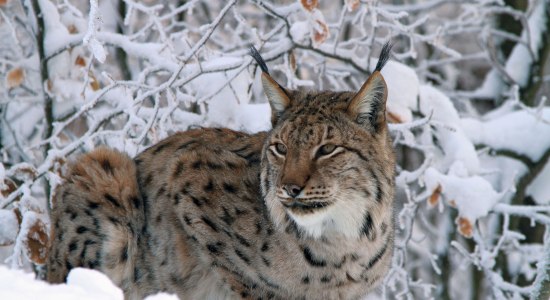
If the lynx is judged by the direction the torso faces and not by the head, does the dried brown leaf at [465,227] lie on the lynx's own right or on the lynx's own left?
on the lynx's own left

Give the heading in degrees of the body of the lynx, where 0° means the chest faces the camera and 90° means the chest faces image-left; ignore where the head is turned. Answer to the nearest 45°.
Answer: approximately 315°

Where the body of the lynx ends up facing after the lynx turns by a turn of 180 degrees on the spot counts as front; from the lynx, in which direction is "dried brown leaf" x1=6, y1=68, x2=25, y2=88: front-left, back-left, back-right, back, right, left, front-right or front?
front

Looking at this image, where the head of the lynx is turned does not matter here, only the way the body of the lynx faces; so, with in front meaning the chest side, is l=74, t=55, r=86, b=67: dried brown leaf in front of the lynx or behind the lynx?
behind

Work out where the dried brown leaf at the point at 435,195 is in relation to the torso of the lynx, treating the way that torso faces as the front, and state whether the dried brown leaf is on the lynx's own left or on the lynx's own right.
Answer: on the lynx's own left

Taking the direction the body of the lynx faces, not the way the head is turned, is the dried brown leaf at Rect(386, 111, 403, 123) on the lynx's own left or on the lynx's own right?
on the lynx's own left
